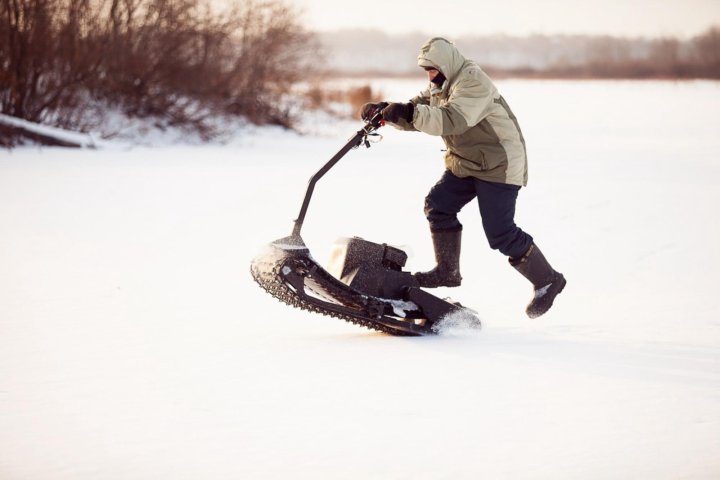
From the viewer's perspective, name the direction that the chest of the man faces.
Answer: to the viewer's left

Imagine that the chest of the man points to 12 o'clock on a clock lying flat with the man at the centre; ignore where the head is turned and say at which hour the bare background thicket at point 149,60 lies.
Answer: The bare background thicket is roughly at 2 o'clock from the man.

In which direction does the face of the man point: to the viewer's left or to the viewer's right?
to the viewer's left
